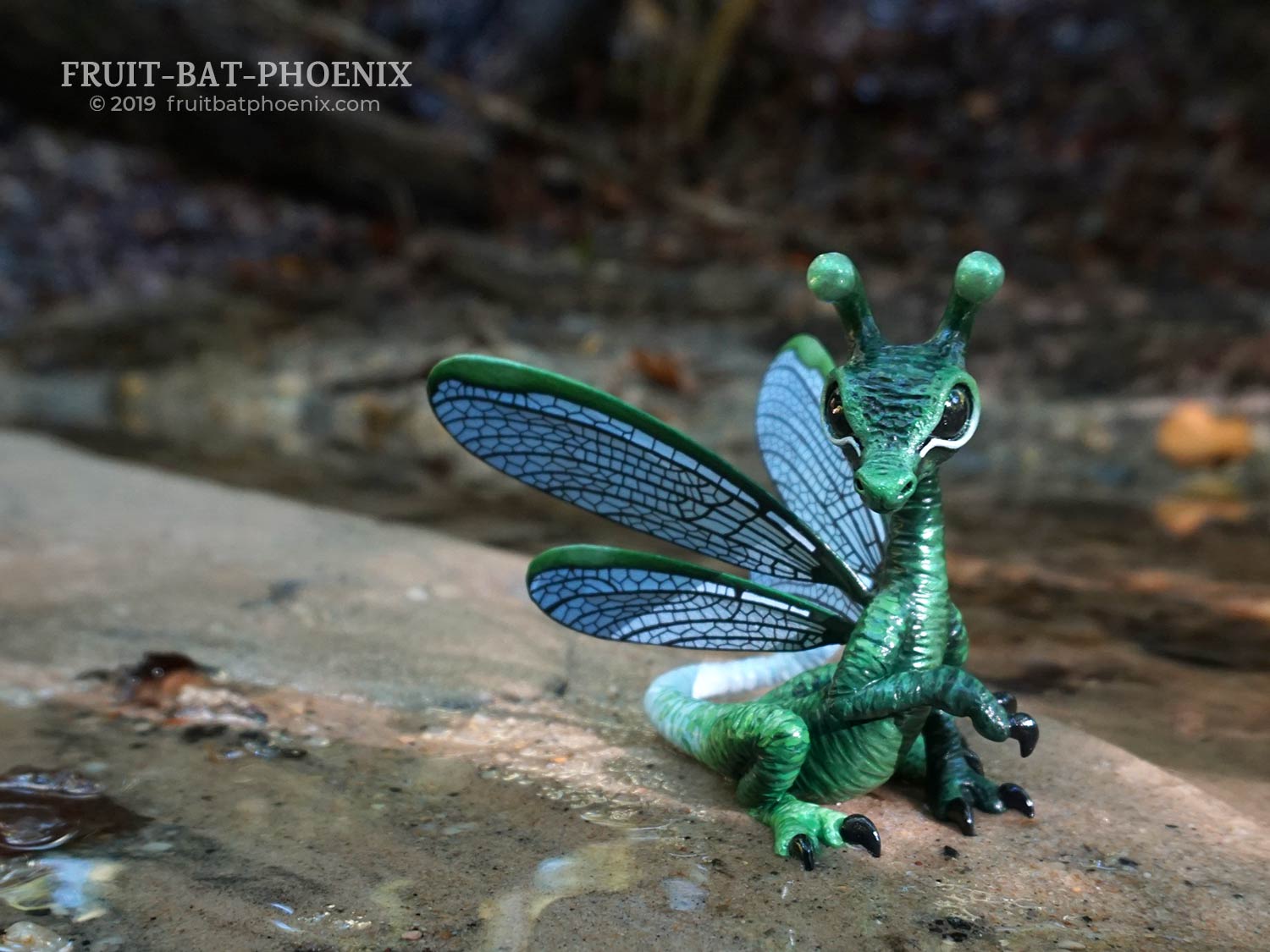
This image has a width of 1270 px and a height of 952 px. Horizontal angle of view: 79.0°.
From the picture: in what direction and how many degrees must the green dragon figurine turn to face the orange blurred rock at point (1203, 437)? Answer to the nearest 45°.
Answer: approximately 90° to its left

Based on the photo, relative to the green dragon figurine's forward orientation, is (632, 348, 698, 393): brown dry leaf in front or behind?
behind

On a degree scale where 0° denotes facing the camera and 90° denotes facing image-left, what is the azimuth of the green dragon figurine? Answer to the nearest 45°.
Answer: approximately 315°
